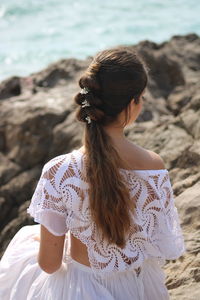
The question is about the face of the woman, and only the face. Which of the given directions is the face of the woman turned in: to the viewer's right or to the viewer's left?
to the viewer's right

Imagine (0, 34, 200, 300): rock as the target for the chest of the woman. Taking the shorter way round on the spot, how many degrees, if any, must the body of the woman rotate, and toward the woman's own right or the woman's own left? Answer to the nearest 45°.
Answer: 0° — they already face it

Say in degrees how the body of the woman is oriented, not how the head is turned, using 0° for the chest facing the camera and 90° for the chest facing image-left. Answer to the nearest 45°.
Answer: approximately 180°
